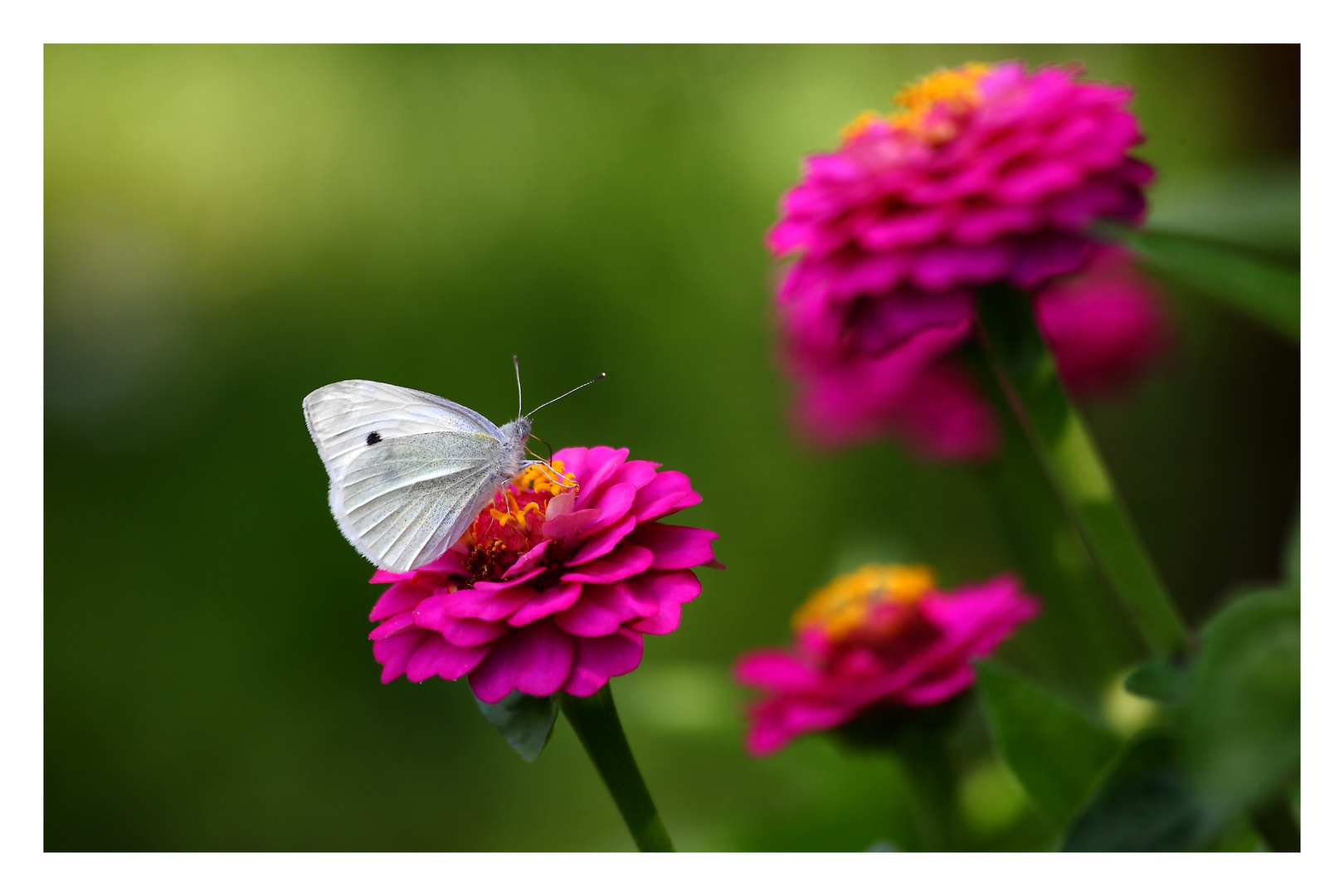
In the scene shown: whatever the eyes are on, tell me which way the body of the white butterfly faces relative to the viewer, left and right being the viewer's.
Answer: facing to the right of the viewer

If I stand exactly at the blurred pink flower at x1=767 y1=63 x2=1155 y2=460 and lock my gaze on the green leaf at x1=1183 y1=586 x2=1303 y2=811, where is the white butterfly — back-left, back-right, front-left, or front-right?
back-right
